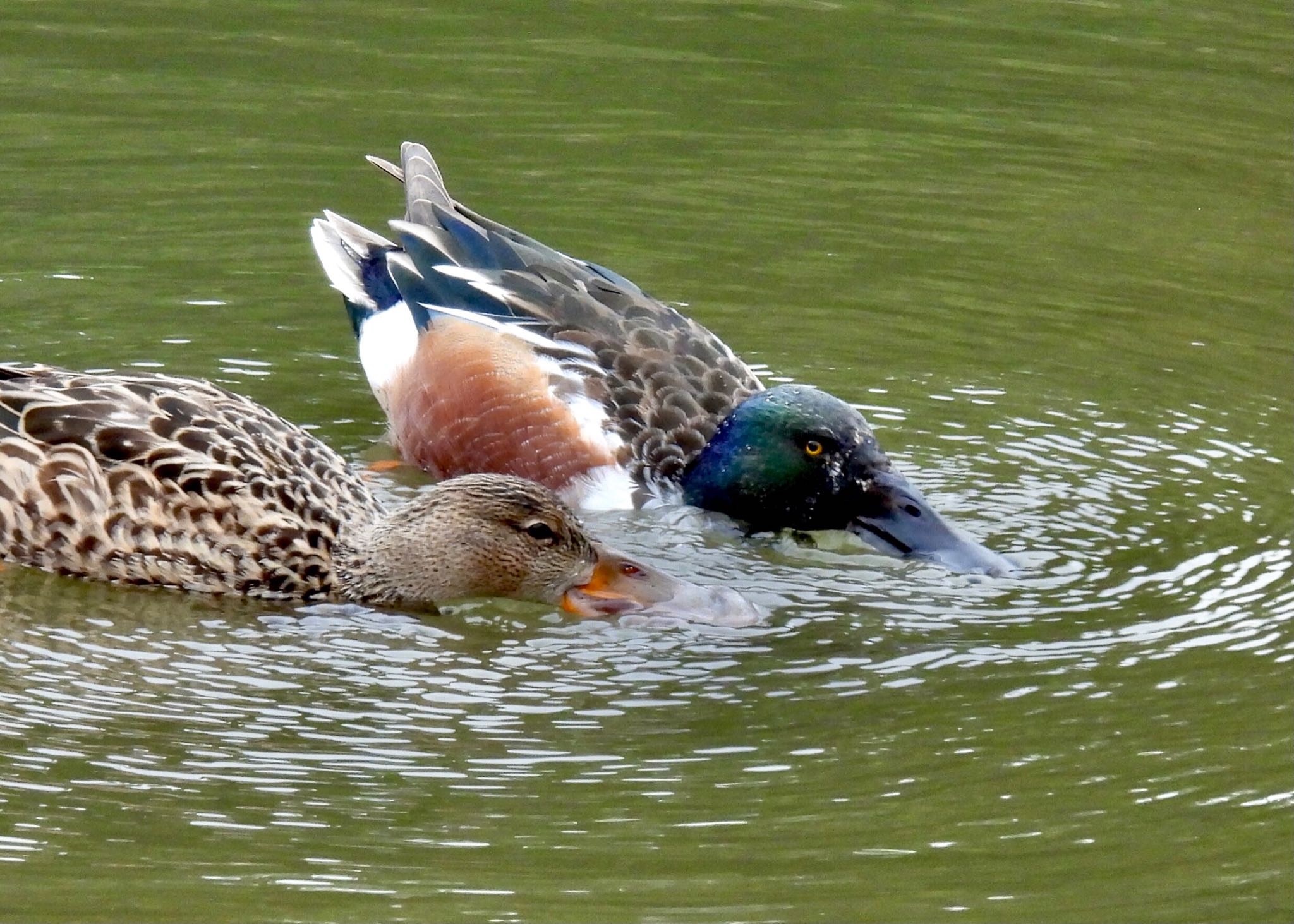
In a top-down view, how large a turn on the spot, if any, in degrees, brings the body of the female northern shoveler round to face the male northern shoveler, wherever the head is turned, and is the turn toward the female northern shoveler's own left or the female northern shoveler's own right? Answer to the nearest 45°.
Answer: approximately 45° to the female northern shoveler's own left

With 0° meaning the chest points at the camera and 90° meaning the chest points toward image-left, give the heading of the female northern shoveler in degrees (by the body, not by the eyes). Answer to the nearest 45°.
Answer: approximately 270°
